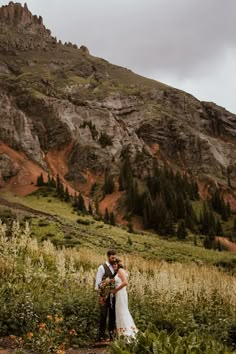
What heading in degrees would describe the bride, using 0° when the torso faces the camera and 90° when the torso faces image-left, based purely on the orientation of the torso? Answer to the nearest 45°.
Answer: approximately 90°

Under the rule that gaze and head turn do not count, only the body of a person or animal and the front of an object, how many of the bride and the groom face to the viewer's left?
1

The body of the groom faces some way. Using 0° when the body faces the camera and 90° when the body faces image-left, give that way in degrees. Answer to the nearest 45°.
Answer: approximately 315°
